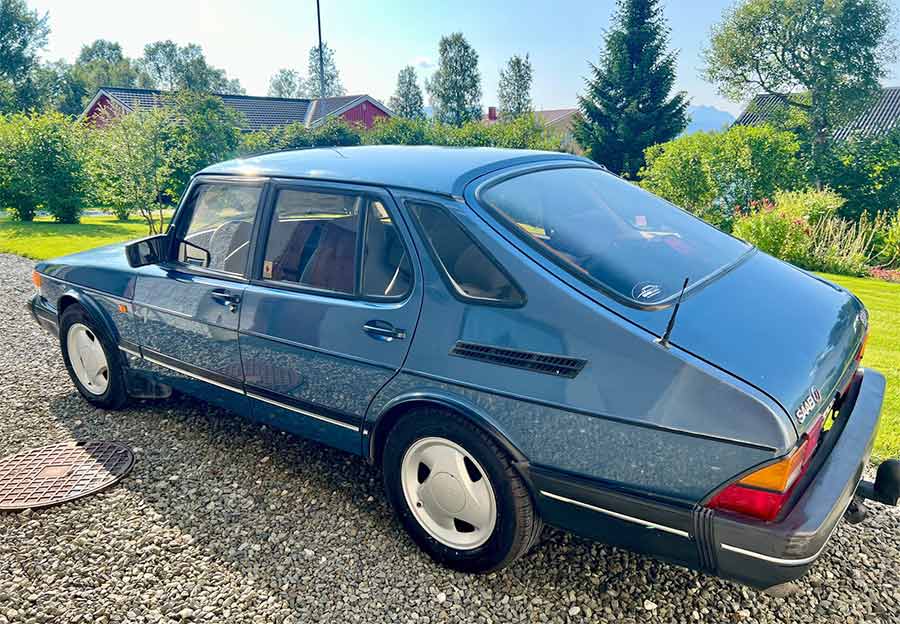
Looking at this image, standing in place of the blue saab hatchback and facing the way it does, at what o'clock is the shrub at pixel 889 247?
The shrub is roughly at 3 o'clock from the blue saab hatchback.

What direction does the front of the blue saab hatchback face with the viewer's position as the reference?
facing away from the viewer and to the left of the viewer

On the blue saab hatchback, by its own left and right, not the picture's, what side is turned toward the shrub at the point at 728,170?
right

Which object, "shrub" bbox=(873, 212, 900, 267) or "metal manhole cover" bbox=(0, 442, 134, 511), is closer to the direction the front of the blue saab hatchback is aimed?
the metal manhole cover

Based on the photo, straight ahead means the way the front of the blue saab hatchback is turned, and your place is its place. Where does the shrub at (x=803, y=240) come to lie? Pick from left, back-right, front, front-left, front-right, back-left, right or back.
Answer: right

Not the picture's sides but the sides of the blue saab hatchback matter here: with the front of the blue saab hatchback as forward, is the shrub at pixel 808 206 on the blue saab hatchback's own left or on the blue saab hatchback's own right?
on the blue saab hatchback's own right

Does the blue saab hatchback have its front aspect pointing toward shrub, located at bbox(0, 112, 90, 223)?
yes

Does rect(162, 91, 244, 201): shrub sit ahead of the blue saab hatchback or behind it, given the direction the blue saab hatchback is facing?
ahead

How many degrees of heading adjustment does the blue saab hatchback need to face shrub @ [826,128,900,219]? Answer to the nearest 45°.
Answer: approximately 90° to its right

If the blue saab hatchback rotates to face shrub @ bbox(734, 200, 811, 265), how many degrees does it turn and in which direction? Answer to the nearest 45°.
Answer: approximately 90° to its right

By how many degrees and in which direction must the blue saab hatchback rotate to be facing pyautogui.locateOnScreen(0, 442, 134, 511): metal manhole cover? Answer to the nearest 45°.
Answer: approximately 45° to its left
